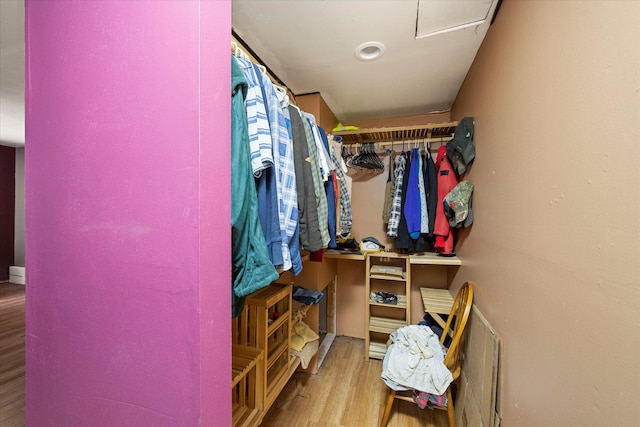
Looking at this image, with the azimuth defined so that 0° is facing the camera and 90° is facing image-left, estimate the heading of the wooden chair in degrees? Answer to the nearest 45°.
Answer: approximately 90°

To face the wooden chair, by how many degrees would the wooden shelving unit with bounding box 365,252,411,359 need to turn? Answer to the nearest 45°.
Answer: approximately 45° to its left

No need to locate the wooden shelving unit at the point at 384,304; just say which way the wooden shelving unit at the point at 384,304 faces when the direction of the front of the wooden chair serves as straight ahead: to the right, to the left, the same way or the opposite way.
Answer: to the left

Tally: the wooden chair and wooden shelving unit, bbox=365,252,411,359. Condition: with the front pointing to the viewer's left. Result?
1

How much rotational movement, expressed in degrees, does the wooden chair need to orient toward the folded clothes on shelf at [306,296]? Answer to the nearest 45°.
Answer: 0° — it already faces it
